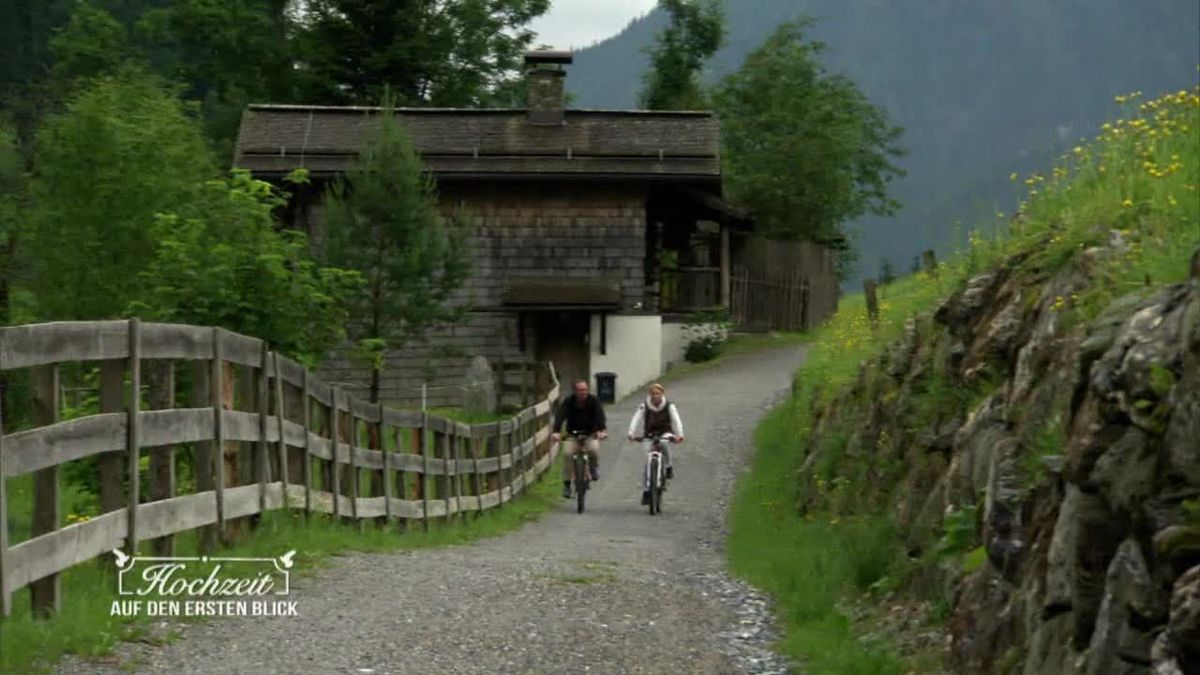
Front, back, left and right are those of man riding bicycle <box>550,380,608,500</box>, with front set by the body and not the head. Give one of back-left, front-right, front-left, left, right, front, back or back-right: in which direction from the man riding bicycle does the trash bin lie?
back

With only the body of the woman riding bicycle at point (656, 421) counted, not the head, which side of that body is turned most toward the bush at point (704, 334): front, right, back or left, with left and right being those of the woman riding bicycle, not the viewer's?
back

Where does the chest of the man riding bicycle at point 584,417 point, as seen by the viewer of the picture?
toward the camera

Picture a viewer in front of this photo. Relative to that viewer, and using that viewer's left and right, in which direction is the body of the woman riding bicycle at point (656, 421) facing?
facing the viewer

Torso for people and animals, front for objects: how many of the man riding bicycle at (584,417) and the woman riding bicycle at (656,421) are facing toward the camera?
2

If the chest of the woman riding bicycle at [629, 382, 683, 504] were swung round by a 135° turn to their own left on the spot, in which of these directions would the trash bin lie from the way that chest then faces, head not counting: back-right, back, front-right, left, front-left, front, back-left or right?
front-left
